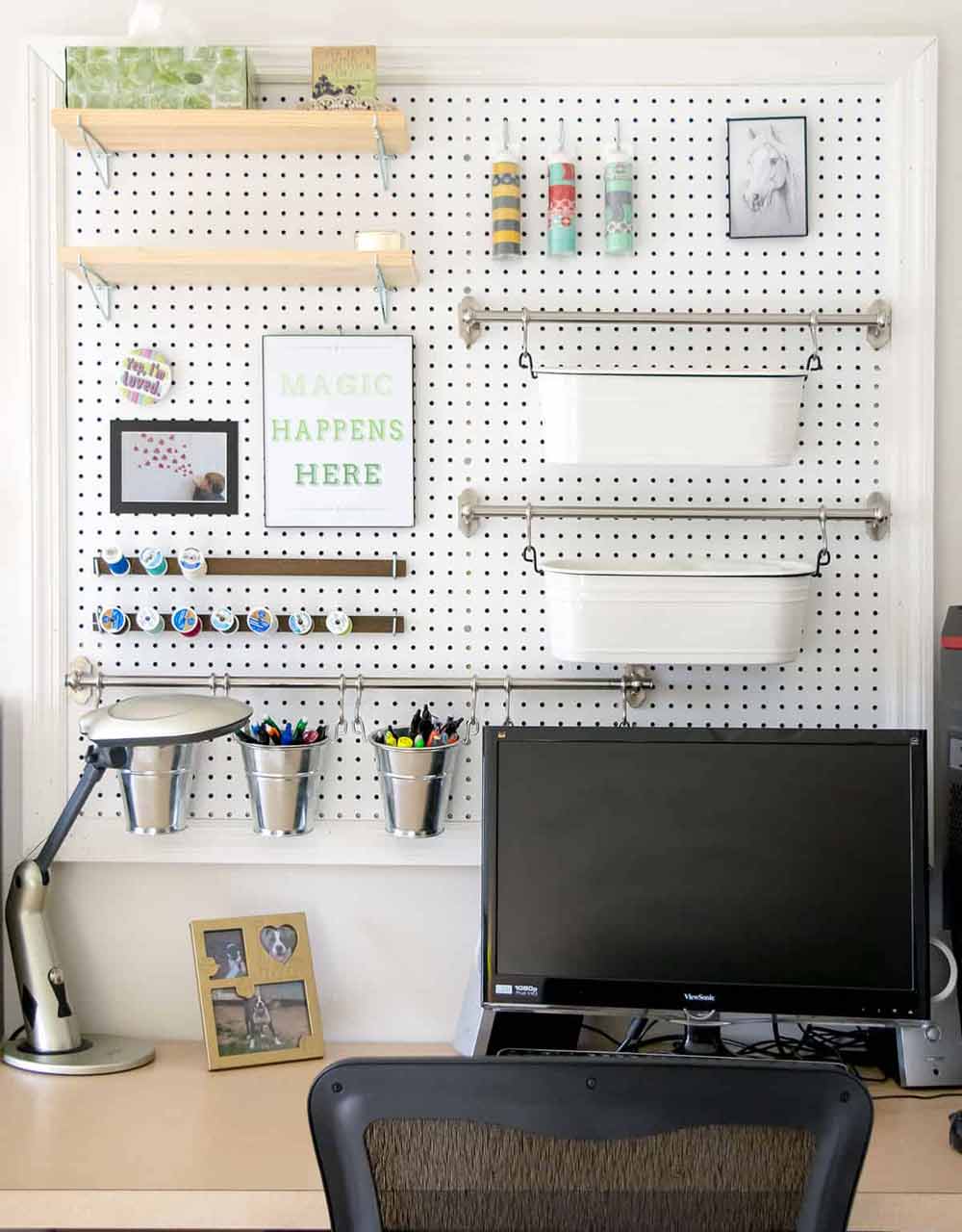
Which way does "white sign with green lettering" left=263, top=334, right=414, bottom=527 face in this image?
toward the camera

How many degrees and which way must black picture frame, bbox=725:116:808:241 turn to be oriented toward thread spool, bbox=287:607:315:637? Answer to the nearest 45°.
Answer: approximately 90° to its right

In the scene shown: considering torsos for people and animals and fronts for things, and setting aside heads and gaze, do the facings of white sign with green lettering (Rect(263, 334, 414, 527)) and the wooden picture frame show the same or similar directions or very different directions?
same or similar directions

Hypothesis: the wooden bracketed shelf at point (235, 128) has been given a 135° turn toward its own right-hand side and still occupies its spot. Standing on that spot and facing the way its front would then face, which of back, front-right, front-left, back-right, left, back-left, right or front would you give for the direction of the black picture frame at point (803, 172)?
back-right

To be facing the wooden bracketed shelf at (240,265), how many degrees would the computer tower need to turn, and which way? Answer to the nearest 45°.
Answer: approximately 90° to its right

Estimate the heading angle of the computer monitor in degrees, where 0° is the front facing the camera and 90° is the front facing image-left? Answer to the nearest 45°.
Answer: approximately 0°

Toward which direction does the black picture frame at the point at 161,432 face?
toward the camera

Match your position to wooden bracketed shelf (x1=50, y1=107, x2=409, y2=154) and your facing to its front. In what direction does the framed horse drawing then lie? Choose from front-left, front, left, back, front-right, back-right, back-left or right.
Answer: left
